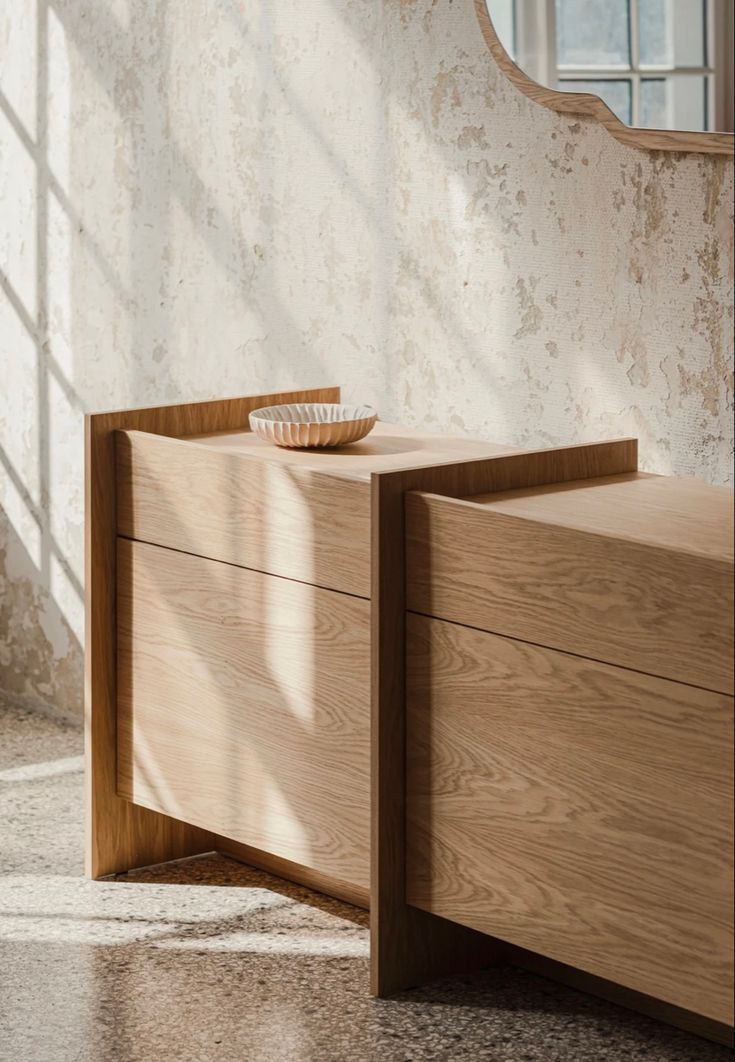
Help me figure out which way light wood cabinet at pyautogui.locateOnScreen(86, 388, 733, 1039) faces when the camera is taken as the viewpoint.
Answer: facing the viewer and to the left of the viewer

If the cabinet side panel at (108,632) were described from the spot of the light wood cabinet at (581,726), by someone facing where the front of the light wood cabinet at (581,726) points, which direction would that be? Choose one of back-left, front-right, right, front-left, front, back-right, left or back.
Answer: right

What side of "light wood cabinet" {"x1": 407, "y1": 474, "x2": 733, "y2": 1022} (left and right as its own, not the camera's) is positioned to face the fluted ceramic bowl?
right
